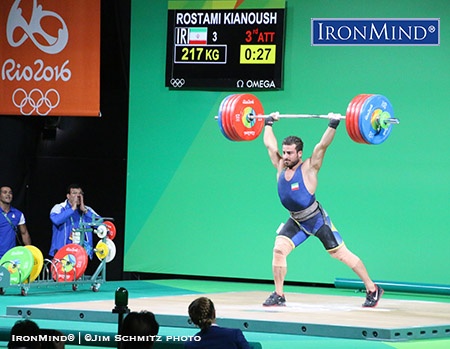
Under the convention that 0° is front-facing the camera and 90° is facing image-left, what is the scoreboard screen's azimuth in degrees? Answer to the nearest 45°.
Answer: approximately 0°

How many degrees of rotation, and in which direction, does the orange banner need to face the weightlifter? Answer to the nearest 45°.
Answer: approximately 45° to its left

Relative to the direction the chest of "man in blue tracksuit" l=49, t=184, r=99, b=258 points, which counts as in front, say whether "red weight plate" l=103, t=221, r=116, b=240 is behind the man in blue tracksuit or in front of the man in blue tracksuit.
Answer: in front

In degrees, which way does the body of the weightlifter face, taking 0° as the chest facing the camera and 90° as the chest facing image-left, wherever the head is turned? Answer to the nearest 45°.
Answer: approximately 45°

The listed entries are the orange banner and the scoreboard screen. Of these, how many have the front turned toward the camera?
2

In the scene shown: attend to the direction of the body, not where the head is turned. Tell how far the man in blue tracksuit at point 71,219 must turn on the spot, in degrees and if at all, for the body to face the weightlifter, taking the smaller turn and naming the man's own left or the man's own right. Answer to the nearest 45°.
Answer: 0° — they already face them

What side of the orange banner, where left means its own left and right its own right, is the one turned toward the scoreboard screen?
left
